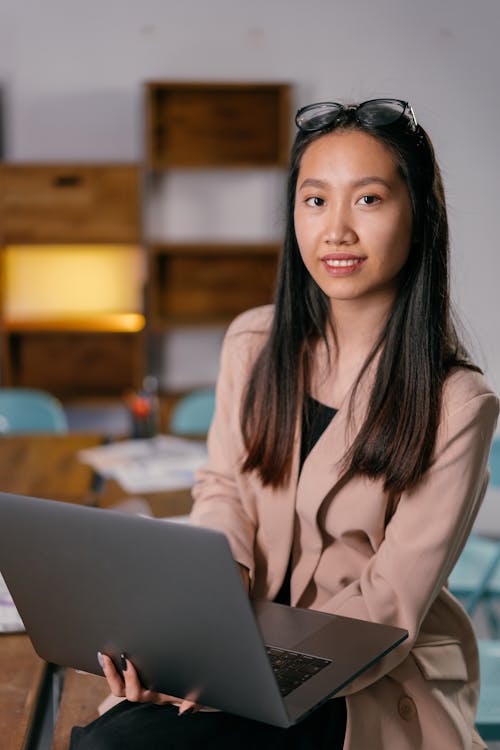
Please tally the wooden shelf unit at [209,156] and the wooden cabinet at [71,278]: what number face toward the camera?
2

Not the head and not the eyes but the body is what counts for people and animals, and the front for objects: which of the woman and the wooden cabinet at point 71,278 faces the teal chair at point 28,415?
the wooden cabinet

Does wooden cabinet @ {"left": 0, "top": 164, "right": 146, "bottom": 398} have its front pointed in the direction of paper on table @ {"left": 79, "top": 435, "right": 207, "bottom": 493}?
yes

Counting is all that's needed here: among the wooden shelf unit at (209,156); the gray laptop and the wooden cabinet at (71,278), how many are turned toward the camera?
2

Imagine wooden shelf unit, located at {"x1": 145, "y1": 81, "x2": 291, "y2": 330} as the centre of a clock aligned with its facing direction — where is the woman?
The woman is roughly at 12 o'clock from the wooden shelf unit.

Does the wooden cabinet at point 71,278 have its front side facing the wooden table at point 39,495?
yes

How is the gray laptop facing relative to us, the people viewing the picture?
facing away from the viewer and to the right of the viewer

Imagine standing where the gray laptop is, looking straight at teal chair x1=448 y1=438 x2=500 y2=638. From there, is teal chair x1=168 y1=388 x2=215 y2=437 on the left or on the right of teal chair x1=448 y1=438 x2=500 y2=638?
left

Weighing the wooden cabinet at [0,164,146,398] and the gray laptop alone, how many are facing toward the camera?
1
